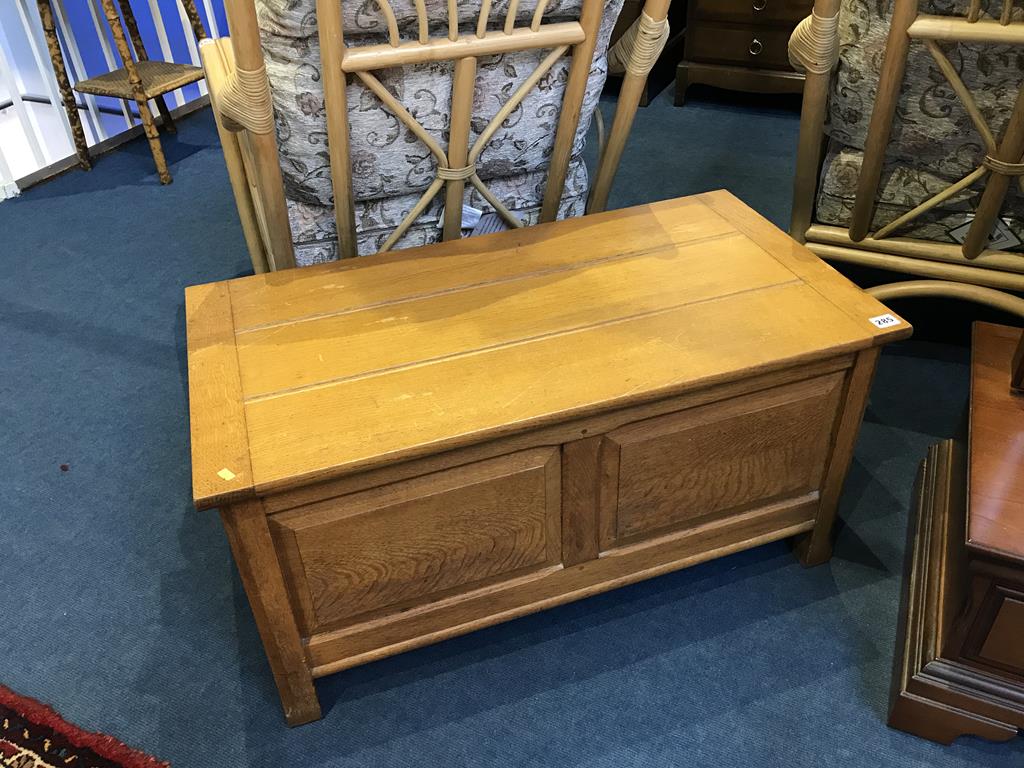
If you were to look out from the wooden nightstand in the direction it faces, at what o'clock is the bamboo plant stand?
The bamboo plant stand is roughly at 2 o'clock from the wooden nightstand.

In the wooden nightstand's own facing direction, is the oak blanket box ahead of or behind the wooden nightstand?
ahead

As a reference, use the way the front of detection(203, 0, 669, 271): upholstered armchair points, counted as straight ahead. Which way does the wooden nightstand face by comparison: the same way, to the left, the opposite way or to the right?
the opposite way

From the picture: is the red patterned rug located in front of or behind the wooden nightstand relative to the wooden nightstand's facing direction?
in front

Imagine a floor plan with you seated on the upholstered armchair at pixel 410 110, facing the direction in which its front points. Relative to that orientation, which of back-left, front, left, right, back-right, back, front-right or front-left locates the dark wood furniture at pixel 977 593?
back-right

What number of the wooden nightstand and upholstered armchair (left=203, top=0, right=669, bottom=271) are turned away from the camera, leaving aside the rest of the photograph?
1

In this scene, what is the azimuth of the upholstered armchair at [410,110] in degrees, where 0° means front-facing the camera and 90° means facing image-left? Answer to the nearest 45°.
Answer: approximately 180°
